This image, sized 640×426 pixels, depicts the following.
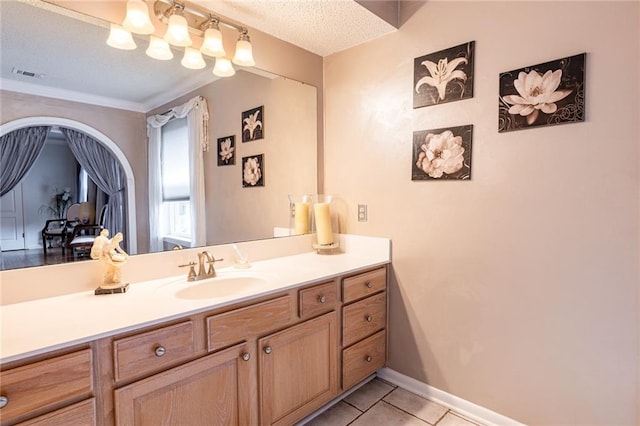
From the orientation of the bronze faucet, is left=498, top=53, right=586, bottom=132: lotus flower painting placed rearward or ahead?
ahead

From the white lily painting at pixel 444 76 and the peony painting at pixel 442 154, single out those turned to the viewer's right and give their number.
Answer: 0

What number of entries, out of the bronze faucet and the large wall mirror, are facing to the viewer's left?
0

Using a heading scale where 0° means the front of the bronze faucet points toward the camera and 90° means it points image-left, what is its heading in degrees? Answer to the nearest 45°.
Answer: approximately 315°

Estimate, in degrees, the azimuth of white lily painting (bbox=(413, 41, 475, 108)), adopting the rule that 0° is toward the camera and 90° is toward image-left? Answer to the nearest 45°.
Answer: approximately 45°

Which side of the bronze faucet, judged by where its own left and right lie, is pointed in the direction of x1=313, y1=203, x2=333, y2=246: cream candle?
left

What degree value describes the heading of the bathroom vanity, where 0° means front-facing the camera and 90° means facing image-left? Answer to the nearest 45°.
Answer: approximately 315°

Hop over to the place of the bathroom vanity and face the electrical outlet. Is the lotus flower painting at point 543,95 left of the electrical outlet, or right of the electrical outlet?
right

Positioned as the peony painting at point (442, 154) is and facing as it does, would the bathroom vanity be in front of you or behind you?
in front
